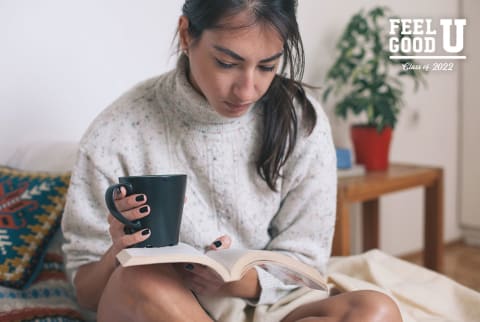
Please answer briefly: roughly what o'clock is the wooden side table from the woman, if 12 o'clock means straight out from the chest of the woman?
The wooden side table is roughly at 7 o'clock from the woman.

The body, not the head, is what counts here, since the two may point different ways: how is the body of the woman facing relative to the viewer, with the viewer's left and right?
facing the viewer

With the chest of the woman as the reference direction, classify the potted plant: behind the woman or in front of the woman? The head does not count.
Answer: behind

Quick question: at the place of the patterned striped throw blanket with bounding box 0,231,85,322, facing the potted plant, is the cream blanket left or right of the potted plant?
right
